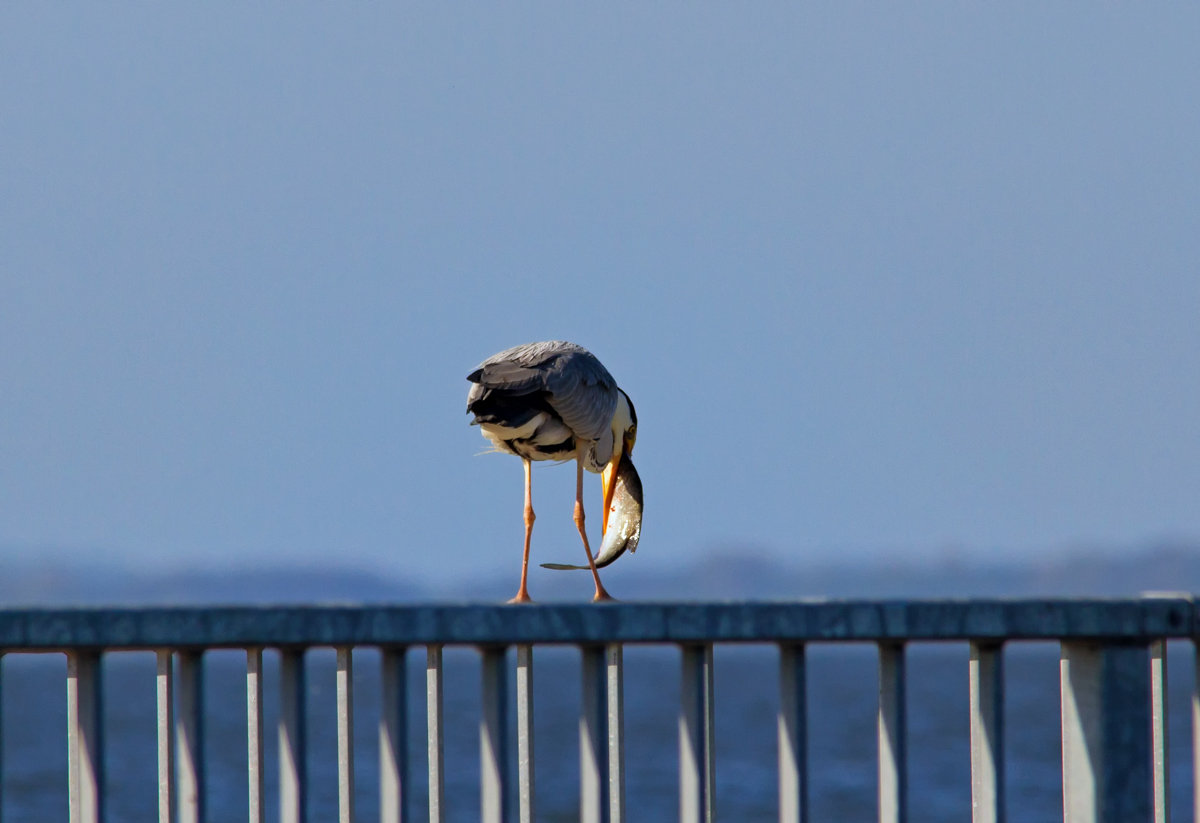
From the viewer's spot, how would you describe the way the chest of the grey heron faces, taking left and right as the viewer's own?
facing away from the viewer and to the right of the viewer
